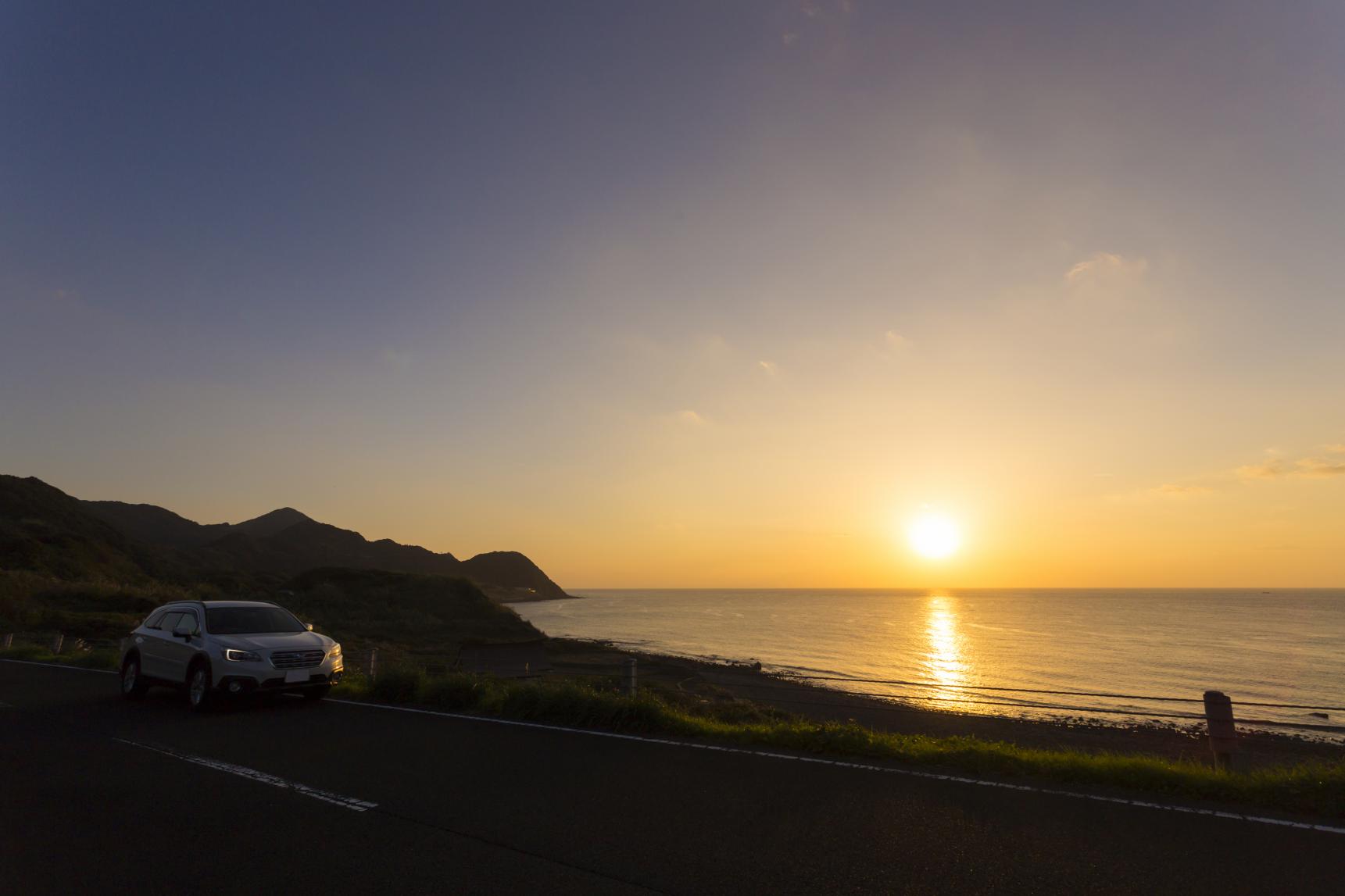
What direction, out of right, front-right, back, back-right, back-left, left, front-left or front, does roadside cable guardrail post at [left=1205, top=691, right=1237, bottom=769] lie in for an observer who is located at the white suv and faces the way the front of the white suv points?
front

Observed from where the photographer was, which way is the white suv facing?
facing the viewer and to the right of the viewer

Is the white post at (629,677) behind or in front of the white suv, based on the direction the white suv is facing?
in front
